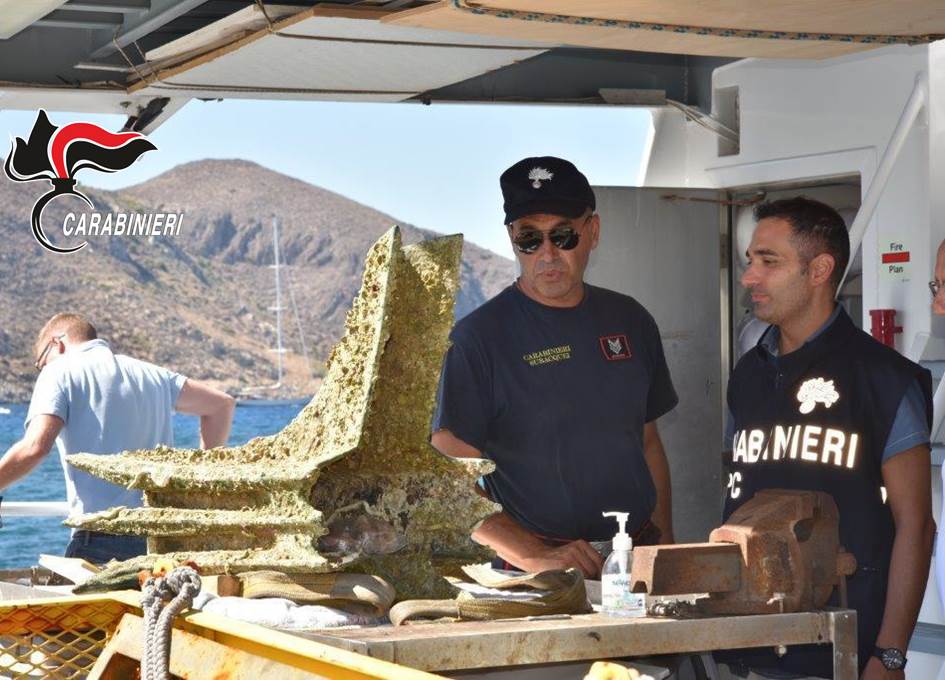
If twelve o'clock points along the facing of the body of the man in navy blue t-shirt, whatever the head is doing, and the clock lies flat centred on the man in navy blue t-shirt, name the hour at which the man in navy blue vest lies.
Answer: The man in navy blue vest is roughly at 10 o'clock from the man in navy blue t-shirt.

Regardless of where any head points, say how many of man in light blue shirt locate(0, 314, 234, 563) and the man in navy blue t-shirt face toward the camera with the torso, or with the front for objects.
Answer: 1

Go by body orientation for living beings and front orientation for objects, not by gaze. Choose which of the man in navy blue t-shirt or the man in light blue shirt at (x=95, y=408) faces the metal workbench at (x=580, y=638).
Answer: the man in navy blue t-shirt

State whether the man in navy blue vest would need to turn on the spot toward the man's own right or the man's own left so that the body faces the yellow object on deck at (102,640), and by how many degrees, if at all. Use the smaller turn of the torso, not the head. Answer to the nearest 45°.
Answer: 0° — they already face it

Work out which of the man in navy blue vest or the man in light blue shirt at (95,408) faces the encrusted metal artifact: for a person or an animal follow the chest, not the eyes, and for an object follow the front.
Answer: the man in navy blue vest

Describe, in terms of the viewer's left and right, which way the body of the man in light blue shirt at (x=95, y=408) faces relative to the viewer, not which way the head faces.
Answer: facing away from the viewer and to the left of the viewer

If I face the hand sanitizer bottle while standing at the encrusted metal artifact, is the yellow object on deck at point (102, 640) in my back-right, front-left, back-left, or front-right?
back-right

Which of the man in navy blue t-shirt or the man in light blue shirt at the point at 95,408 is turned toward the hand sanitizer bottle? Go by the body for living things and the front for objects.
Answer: the man in navy blue t-shirt

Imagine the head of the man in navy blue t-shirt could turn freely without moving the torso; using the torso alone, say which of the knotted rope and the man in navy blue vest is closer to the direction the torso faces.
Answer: the knotted rope

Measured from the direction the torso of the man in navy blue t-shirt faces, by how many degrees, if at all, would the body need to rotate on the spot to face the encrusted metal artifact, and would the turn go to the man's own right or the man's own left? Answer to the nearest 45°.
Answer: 0° — they already face it
